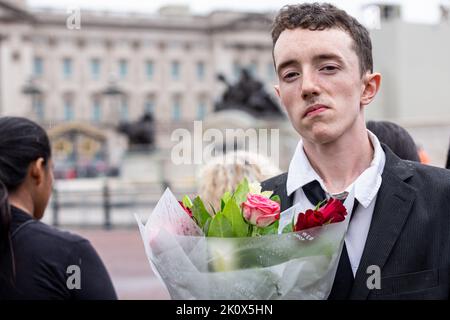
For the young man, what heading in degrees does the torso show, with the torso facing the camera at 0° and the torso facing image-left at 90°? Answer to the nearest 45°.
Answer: approximately 45°

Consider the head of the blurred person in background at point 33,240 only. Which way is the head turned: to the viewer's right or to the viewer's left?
to the viewer's right

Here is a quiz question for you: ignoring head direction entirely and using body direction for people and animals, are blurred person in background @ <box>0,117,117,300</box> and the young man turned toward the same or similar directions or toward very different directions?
very different directions

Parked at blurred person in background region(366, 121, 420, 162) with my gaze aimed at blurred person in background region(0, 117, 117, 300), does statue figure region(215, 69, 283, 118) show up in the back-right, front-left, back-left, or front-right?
back-right

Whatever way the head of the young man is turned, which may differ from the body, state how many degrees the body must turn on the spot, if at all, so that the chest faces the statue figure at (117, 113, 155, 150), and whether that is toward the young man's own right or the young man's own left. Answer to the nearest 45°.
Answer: approximately 135° to the young man's own right

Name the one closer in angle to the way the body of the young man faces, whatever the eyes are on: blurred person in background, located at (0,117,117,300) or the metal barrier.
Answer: the blurred person in background

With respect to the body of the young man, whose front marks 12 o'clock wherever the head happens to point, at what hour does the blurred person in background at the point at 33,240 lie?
The blurred person in background is roughly at 2 o'clock from the young man.

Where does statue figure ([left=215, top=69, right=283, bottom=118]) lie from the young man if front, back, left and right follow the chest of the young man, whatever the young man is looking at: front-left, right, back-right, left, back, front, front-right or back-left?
back-right
